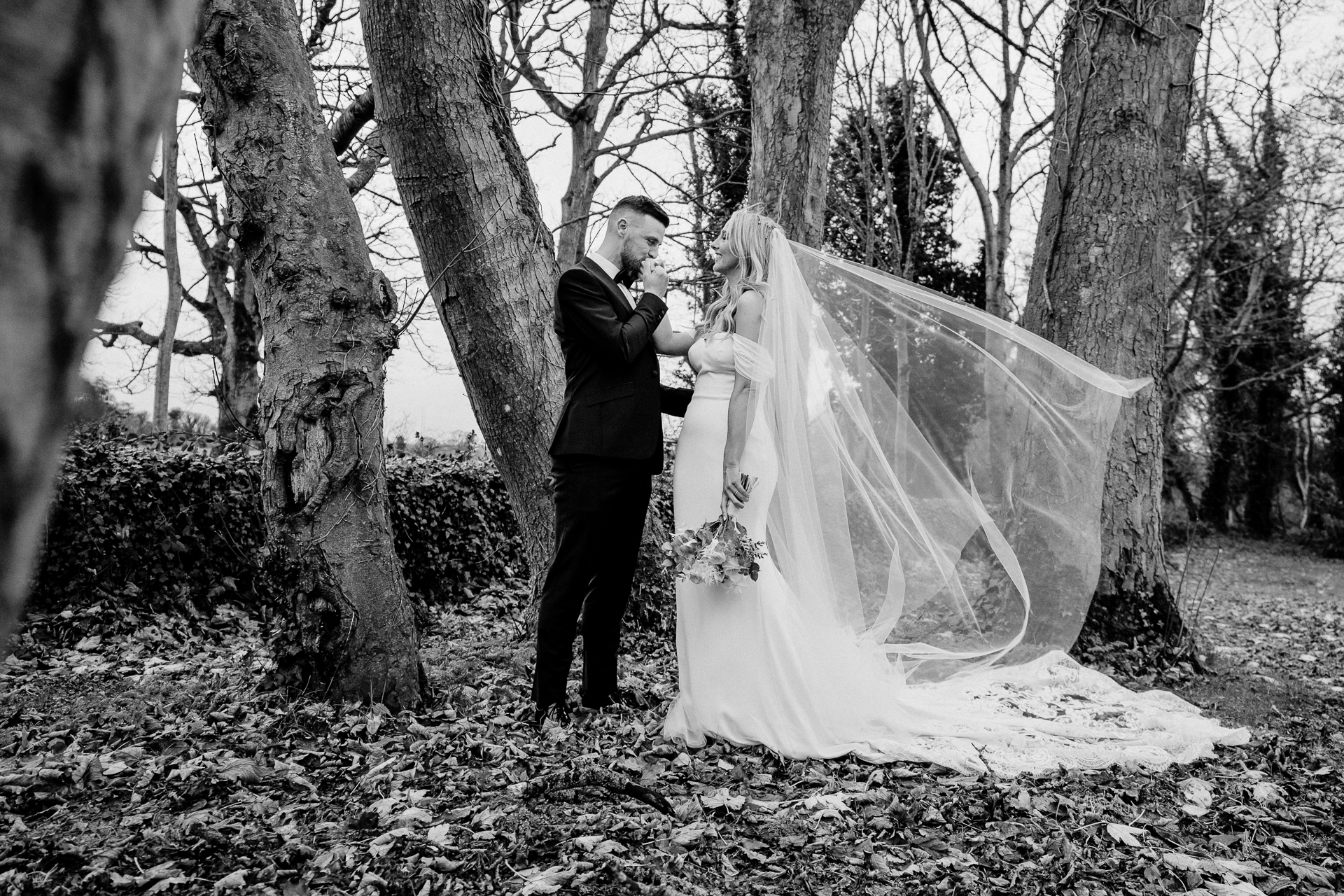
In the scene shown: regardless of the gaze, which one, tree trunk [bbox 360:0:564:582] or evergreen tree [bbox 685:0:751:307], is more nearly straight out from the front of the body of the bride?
the tree trunk

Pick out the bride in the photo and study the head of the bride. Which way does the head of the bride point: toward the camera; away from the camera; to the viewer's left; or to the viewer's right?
to the viewer's left

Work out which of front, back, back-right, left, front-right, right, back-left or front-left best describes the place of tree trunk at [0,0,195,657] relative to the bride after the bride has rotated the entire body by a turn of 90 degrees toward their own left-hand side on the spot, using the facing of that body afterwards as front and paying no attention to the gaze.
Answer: front

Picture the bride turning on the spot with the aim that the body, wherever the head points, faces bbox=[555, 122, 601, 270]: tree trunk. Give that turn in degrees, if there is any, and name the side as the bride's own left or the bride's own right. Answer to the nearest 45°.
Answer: approximately 45° to the bride's own right

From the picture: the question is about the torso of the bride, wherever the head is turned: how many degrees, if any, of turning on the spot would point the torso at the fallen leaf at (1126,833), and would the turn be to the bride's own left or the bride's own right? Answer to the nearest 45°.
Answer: approximately 135° to the bride's own left

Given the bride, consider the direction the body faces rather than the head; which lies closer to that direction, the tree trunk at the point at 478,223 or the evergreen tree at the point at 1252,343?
the tree trunk

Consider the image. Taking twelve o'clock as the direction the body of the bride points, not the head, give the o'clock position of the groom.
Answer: The groom is roughly at 11 o'clock from the bride.

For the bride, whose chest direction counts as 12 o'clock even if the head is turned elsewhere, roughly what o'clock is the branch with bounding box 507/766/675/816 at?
The branch is roughly at 10 o'clock from the bride.

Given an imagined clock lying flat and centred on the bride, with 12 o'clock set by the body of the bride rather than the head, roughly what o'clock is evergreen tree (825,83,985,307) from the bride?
The evergreen tree is roughly at 3 o'clock from the bride.

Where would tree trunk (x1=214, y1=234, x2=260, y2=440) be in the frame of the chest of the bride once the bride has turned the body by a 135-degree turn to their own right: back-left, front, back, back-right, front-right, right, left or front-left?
left

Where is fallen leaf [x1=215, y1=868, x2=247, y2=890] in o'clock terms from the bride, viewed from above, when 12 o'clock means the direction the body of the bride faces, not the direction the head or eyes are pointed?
The fallen leaf is roughly at 10 o'clock from the bride.

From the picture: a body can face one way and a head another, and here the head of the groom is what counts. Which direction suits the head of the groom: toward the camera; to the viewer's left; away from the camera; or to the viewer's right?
to the viewer's right

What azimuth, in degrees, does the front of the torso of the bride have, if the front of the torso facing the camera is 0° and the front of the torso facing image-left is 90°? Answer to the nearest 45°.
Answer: approximately 90°

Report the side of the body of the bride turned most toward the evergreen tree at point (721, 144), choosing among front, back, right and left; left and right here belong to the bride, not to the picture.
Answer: right
